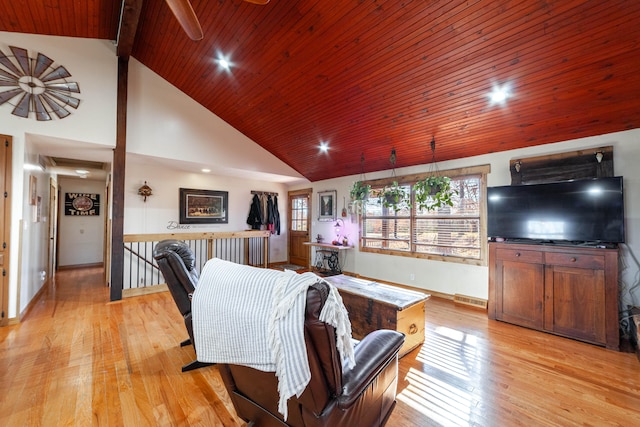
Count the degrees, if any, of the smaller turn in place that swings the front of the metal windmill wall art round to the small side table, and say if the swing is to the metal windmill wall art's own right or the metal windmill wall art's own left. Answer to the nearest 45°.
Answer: approximately 90° to the metal windmill wall art's own left

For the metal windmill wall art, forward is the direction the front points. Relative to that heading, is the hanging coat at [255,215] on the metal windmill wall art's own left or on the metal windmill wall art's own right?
on the metal windmill wall art's own left

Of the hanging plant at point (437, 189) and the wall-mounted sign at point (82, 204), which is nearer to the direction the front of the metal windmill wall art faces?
the hanging plant

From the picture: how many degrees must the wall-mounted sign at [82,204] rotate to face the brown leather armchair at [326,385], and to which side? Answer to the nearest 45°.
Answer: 0° — it already faces it

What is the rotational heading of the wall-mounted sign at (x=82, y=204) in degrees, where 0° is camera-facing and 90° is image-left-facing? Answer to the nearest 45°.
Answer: approximately 0°

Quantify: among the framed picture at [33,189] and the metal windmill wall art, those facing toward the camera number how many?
1

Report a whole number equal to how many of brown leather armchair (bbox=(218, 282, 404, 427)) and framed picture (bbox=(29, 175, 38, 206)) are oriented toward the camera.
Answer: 0

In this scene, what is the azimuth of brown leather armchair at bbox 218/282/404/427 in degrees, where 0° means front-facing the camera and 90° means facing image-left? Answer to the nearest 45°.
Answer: approximately 225°

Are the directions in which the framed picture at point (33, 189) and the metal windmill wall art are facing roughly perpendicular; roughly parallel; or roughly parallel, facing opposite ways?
roughly perpendicular

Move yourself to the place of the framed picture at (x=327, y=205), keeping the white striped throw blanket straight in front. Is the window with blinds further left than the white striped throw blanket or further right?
left

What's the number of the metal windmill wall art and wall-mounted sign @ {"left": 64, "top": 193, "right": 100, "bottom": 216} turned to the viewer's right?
0
